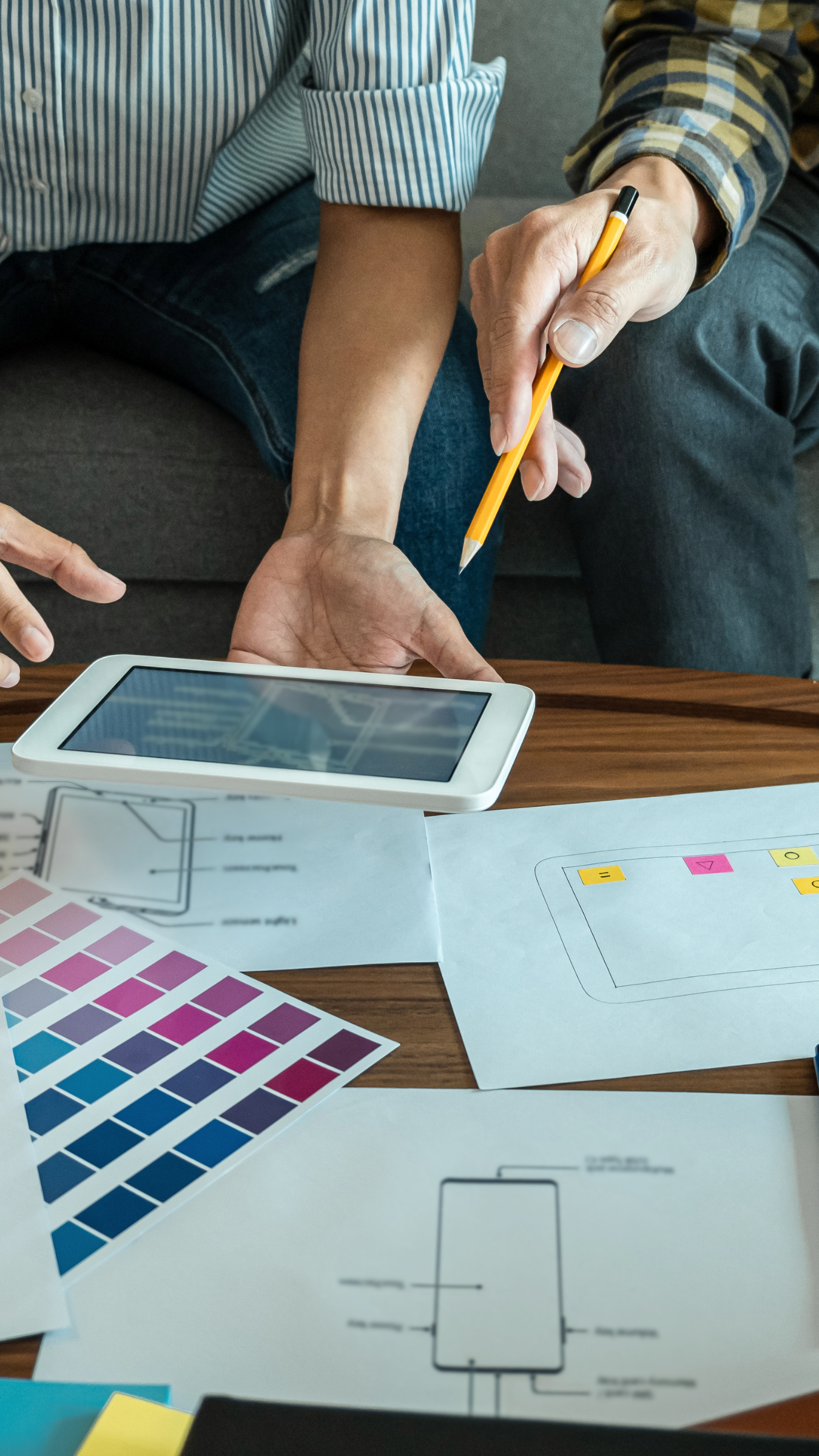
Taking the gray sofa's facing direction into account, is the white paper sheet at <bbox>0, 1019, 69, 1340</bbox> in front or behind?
in front

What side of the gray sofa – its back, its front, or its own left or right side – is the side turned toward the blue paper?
front

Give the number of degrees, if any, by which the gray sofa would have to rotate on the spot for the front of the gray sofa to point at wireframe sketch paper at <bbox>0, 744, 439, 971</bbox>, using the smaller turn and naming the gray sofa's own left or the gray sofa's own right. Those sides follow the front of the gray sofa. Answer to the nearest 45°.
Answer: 0° — it already faces it

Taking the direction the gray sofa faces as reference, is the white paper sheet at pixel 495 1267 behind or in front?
in front

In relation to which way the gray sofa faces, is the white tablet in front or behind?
in front

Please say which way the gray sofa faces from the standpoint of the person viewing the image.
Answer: facing the viewer
